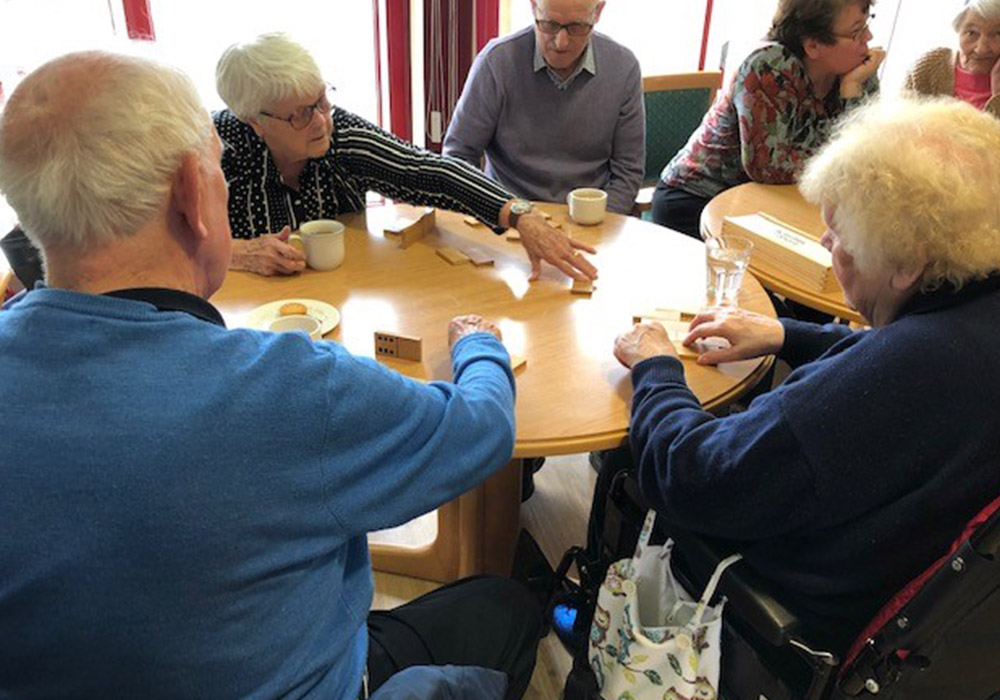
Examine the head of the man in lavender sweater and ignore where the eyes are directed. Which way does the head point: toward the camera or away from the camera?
toward the camera

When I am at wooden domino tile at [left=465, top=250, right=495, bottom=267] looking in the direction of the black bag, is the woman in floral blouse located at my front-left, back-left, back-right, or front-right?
back-left

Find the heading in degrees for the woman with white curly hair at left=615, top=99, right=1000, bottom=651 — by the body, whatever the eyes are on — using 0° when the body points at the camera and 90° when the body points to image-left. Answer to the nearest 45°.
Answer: approximately 135°

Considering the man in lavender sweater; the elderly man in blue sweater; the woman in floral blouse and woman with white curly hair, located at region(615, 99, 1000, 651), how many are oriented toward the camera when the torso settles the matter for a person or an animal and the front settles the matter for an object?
1

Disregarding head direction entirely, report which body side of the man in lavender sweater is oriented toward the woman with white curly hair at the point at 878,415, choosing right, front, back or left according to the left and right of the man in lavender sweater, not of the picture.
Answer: front

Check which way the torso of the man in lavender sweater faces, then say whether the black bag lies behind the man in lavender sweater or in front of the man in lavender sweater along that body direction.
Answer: in front

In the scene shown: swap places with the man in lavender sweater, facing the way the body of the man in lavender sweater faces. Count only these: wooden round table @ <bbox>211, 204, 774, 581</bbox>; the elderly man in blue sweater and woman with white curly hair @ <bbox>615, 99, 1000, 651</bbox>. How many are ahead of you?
3

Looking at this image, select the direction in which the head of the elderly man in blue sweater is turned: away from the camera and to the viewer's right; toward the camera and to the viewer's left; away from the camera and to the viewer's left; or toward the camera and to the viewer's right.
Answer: away from the camera and to the viewer's right

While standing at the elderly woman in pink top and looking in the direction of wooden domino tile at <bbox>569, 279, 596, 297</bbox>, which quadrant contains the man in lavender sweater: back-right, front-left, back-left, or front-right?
front-right

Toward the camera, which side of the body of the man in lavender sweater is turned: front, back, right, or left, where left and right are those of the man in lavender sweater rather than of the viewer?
front

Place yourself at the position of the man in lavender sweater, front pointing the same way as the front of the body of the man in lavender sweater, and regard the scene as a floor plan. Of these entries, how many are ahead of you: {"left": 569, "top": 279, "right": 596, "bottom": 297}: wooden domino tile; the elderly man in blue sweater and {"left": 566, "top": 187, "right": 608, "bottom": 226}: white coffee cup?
3

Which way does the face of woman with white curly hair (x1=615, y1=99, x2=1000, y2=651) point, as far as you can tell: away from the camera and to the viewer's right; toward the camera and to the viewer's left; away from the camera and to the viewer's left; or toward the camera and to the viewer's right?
away from the camera and to the viewer's left

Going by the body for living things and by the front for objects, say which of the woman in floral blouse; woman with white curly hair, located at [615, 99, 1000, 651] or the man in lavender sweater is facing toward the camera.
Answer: the man in lavender sweater

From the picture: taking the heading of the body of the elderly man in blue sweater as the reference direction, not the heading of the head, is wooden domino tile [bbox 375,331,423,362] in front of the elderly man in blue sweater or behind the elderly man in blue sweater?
in front

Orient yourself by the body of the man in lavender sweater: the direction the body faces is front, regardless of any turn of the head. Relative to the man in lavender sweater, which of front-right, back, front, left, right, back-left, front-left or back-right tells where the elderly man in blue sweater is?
front
